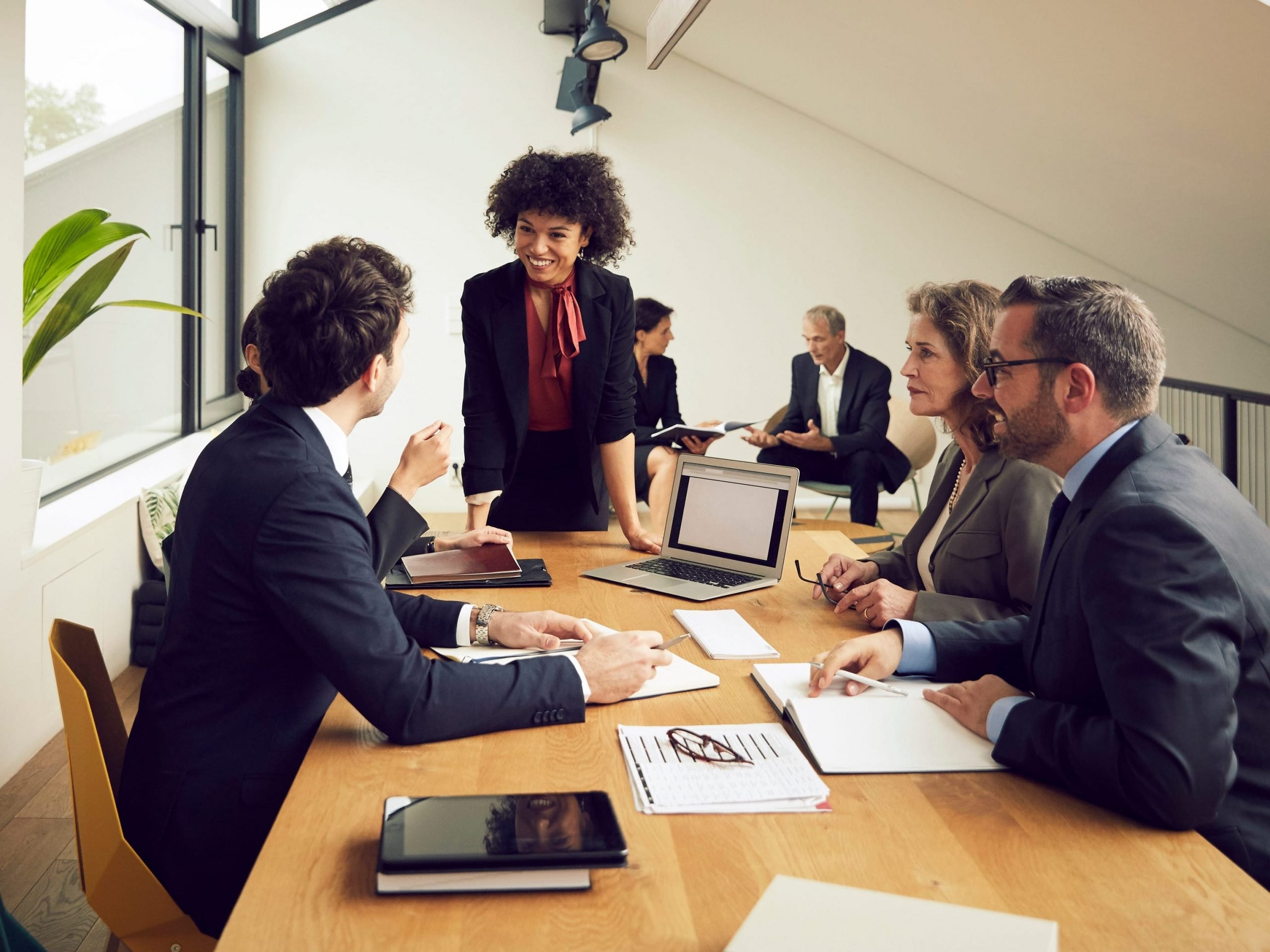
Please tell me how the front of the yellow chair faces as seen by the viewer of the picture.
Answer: facing to the right of the viewer

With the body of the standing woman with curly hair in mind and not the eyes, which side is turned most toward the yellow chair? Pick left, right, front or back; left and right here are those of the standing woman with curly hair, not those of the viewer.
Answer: front

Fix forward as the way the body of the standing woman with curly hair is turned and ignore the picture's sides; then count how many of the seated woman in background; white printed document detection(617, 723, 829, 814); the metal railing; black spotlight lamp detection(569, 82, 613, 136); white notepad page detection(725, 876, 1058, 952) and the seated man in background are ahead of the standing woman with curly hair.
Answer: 2

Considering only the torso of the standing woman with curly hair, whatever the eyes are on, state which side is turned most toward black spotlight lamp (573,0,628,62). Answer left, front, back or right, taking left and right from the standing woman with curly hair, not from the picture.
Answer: back

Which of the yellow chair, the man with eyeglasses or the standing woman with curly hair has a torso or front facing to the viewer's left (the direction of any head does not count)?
the man with eyeglasses

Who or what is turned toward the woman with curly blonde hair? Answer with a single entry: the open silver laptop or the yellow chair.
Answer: the yellow chair

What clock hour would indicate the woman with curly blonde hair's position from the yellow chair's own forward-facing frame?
The woman with curly blonde hair is roughly at 12 o'clock from the yellow chair.

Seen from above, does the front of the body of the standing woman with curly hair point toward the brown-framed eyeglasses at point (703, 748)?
yes

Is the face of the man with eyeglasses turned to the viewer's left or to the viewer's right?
to the viewer's left

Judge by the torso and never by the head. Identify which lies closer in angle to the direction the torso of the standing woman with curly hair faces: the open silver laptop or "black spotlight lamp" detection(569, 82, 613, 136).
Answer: the open silver laptop

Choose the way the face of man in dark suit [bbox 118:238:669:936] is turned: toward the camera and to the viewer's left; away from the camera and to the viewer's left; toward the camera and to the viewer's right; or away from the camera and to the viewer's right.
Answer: away from the camera and to the viewer's right

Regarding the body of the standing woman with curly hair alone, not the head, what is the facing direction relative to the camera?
toward the camera

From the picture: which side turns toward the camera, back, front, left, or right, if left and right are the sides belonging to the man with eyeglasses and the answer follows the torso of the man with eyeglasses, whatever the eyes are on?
left

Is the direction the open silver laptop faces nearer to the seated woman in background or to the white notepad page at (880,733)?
the white notepad page

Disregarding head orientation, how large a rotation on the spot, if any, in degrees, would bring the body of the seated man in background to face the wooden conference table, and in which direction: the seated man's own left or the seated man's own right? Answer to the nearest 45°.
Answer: approximately 45° to the seated man's own left

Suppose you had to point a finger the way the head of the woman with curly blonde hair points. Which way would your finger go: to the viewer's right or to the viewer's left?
to the viewer's left

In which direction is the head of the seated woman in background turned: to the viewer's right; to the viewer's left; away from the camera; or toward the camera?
to the viewer's right

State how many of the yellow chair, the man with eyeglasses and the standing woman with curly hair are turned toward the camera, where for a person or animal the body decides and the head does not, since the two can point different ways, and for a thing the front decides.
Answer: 1

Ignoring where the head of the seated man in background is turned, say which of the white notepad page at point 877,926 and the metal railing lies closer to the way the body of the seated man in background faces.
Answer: the white notepad page

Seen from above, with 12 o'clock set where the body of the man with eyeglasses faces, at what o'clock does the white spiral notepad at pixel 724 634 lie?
The white spiral notepad is roughly at 1 o'clock from the man with eyeglasses.

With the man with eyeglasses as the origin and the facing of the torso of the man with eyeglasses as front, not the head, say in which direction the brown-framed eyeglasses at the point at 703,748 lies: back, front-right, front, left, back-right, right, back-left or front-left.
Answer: front

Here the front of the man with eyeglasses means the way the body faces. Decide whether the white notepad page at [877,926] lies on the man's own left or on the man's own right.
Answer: on the man's own left

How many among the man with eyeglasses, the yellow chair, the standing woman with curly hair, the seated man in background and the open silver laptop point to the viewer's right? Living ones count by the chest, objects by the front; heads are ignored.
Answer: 1
